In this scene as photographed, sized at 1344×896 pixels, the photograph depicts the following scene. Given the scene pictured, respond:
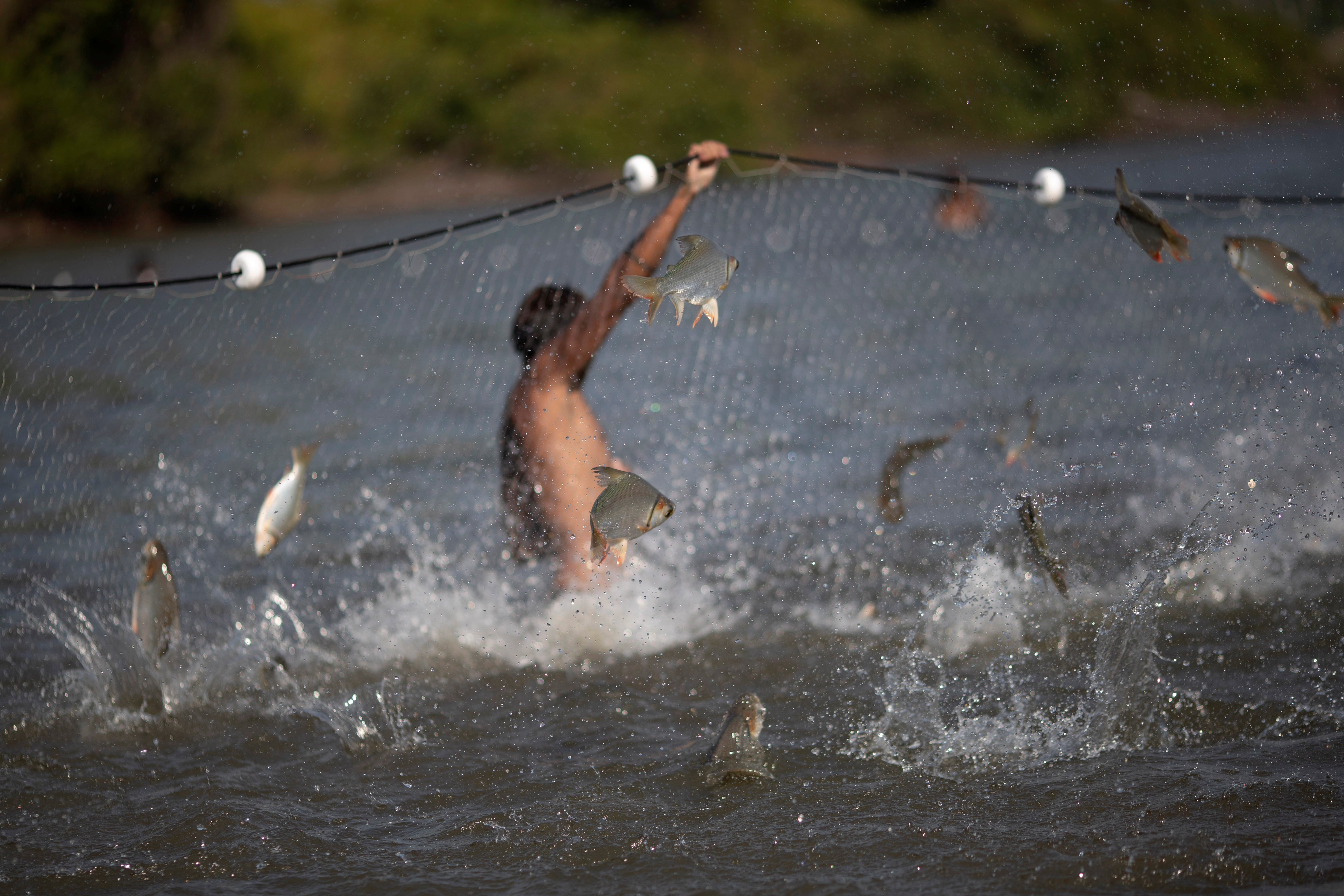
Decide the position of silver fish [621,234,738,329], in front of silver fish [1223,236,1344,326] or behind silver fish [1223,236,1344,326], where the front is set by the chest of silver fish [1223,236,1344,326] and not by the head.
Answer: in front

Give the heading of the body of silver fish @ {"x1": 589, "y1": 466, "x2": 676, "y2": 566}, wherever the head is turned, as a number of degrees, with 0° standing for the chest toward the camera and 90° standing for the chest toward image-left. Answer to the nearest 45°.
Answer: approximately 270°

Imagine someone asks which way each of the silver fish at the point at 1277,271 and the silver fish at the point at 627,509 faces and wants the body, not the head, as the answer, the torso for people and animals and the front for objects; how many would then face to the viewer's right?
1

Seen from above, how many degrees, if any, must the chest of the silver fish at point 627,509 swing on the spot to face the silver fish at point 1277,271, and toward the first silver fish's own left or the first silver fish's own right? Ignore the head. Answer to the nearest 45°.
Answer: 0° — it already faces it

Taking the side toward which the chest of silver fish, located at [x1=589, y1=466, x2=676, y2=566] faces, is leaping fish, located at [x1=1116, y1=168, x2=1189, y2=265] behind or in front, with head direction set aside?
in front

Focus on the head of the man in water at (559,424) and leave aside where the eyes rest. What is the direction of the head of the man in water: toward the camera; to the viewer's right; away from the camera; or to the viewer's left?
away from the camera

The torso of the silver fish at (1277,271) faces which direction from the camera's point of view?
to the viewer's left
